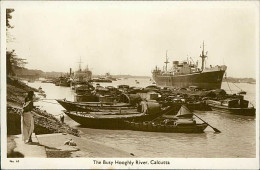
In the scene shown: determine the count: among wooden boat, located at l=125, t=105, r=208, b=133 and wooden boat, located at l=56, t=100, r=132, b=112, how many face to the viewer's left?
2

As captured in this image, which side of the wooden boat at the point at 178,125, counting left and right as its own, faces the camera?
left

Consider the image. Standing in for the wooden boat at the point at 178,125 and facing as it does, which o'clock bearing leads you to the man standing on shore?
The man standing on shore is roughly at 11 o'clock from the wooden boat.

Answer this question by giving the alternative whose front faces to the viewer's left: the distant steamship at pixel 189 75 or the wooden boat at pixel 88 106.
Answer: the wooden boat

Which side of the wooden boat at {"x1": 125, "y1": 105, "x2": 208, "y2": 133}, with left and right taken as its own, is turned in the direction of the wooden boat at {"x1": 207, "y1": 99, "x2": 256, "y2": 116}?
back

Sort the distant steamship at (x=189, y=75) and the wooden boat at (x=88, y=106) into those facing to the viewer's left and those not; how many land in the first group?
1

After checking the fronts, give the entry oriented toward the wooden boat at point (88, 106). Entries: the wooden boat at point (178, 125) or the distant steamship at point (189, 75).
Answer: the wooden boat at point (178, 125)

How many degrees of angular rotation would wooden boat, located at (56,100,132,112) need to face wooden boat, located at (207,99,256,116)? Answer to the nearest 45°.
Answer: approximately 180°

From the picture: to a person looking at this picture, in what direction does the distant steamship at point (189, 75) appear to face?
facing the viewer and to the right of the viewer

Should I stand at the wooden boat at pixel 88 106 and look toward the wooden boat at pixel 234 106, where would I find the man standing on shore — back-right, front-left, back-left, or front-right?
back-right

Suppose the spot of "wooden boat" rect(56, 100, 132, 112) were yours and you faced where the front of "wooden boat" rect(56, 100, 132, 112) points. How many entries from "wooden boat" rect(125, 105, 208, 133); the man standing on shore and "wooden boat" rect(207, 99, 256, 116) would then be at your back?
2

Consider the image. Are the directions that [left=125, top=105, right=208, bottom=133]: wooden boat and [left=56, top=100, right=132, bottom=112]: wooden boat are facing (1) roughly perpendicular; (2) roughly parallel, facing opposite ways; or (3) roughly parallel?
roughly parallel

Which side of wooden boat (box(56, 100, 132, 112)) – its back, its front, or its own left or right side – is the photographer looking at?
left
